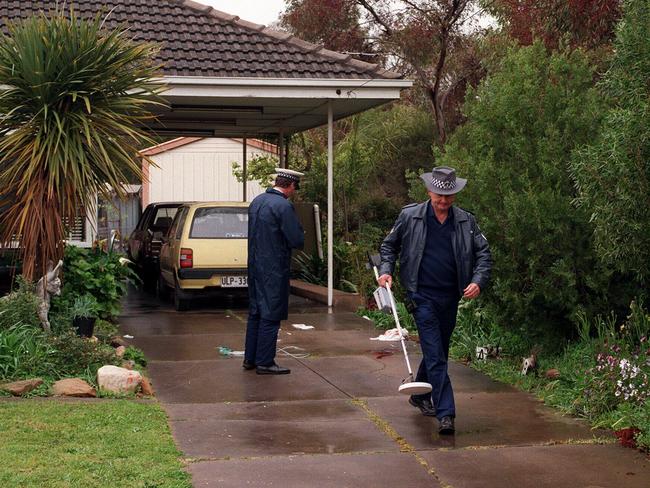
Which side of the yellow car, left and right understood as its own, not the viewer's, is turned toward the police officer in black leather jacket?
back

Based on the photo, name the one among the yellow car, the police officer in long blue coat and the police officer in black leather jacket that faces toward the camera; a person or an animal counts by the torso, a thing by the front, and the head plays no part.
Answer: the police officer in black leather jacket

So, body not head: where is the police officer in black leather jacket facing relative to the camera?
toward the camera

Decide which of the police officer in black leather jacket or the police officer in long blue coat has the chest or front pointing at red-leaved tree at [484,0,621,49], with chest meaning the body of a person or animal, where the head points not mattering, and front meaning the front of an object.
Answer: the police officer in long blue coat

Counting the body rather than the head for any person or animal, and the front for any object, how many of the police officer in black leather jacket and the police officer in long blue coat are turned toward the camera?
1

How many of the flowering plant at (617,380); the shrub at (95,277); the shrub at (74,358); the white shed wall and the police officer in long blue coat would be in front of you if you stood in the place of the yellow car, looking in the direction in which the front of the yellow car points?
1

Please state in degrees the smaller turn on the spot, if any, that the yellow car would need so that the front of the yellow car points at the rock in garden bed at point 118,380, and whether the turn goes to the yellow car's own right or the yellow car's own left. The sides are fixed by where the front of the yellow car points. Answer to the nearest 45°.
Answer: approximately 180°

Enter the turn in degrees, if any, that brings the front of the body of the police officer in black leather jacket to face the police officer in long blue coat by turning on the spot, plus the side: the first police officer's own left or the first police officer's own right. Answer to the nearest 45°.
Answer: approximately 135° to the first police officer's own right

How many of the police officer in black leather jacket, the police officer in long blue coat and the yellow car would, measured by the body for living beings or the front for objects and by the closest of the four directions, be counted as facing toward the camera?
1

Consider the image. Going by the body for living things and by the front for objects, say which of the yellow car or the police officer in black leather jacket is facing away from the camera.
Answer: the yellow car

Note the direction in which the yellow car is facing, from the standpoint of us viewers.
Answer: facing away from the viewer

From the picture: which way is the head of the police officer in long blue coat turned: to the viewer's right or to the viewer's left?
to the viewer's right

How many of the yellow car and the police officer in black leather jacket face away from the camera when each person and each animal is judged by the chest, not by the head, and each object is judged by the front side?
1

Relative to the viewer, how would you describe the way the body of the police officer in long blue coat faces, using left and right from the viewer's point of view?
facing away from the viewer and to the right of the viewer

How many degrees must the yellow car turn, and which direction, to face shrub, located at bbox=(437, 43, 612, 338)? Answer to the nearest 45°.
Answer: approximately 135° to its right

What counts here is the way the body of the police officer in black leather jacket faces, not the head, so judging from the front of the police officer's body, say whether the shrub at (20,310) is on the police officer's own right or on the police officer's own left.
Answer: on the police officer's own right
